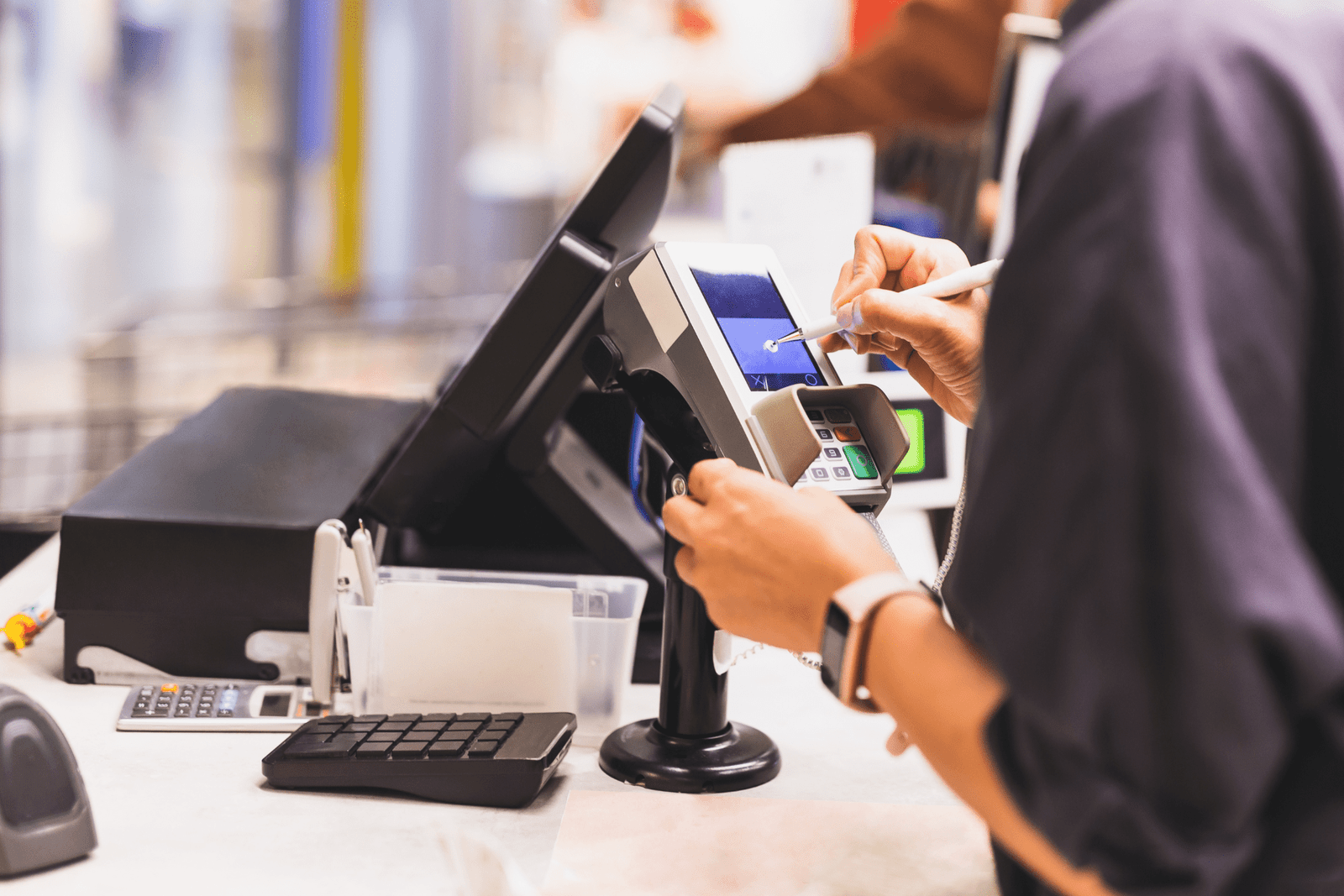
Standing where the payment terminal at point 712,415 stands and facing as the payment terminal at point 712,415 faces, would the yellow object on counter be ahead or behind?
behind

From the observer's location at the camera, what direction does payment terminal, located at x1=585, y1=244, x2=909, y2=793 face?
facing the viewer and to the right of the viewer

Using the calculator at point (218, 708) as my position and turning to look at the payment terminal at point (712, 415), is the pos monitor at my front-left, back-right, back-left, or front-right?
front-left
